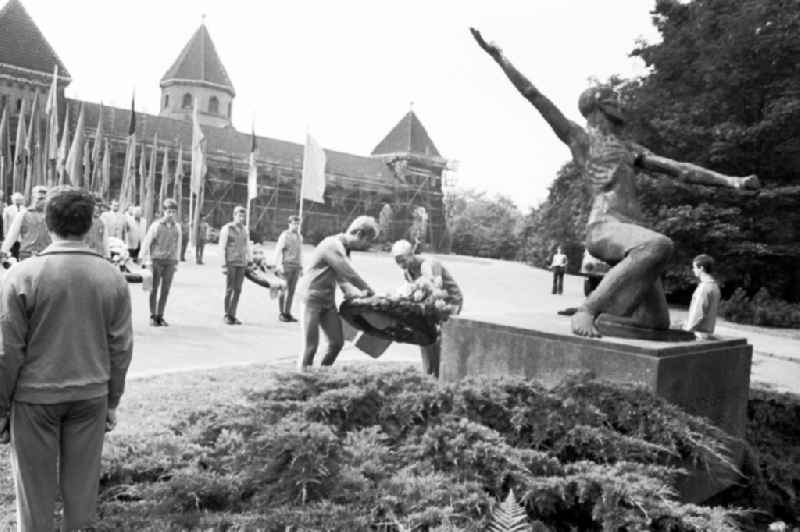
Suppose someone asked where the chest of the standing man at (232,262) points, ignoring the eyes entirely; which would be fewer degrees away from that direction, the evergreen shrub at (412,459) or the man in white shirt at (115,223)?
the evergreen shrub

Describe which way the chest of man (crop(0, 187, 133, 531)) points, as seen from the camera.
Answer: away from the camera

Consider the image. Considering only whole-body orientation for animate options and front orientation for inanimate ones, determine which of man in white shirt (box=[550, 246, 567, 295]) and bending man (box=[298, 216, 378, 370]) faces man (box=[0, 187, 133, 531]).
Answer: the man in white shirt

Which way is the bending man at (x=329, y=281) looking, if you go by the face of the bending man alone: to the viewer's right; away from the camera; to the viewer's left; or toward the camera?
to the viewer's right

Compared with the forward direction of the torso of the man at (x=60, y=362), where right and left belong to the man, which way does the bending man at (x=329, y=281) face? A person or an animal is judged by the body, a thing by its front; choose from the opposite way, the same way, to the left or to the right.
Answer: to the right

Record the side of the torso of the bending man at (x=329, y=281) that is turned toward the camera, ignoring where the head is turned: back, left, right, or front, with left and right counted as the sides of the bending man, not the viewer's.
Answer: right

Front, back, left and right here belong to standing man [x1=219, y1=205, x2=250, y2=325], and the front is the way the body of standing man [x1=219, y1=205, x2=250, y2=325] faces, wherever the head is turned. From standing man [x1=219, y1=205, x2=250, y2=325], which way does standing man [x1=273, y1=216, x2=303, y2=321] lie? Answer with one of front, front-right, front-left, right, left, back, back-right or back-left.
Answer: left

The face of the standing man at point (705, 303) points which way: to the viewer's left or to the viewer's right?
to the viewer's left

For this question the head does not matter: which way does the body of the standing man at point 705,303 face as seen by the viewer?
to the viewer's left

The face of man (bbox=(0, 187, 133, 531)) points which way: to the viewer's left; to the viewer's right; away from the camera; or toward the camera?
away from the camera

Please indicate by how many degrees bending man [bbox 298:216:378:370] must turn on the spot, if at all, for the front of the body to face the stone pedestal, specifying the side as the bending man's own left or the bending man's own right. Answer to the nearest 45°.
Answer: approximately 45° to the bending man's own right
